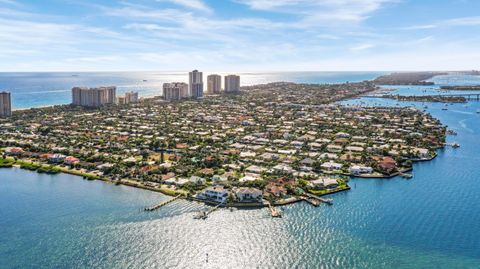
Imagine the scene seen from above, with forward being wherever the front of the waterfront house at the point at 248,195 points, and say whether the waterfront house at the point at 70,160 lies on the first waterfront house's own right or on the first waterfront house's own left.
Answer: on the first waterfront house's own right

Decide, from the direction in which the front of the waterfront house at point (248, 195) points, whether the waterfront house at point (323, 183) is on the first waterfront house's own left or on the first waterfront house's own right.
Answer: on the first waterfront house's own left

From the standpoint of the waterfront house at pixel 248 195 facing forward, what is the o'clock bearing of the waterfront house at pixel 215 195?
the waterfront house at pixel 215 195 is roughly at 3 o'clock from the waterfront house at pixel 248 195.

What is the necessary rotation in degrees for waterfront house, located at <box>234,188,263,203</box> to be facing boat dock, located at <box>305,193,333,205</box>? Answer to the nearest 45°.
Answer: approximately 90° to its left

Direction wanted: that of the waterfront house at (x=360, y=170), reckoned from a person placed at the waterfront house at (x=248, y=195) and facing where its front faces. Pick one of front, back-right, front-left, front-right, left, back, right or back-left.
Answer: back-left

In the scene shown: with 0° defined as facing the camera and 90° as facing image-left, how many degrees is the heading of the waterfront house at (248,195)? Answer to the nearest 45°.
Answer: approximately 0°

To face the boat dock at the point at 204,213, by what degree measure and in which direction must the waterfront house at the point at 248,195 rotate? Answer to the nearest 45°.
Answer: approximately 45° to its right

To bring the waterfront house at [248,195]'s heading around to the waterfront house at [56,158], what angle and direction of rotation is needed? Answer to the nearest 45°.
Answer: approximately 135° to its right
